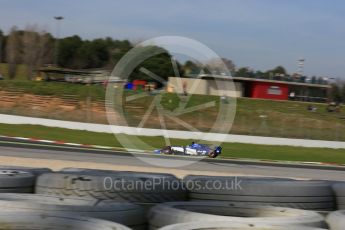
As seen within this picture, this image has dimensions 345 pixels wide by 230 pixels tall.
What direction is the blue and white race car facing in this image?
to the viewer's left

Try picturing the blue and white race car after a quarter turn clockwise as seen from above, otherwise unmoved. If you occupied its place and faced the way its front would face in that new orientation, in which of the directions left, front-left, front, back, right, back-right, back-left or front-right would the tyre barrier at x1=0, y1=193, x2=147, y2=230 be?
back

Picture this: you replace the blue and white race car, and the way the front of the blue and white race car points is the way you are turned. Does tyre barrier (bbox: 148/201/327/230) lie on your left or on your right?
on your left

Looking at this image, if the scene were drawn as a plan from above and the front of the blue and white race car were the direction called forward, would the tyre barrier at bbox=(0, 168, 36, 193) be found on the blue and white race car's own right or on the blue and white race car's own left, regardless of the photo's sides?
on the blue and white race car's own left

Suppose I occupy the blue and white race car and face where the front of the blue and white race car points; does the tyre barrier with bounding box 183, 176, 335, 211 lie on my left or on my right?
on my left

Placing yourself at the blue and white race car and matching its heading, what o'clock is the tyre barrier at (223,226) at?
The tyre barrier is roughly at 9 o'clock from the blue and white race car.
